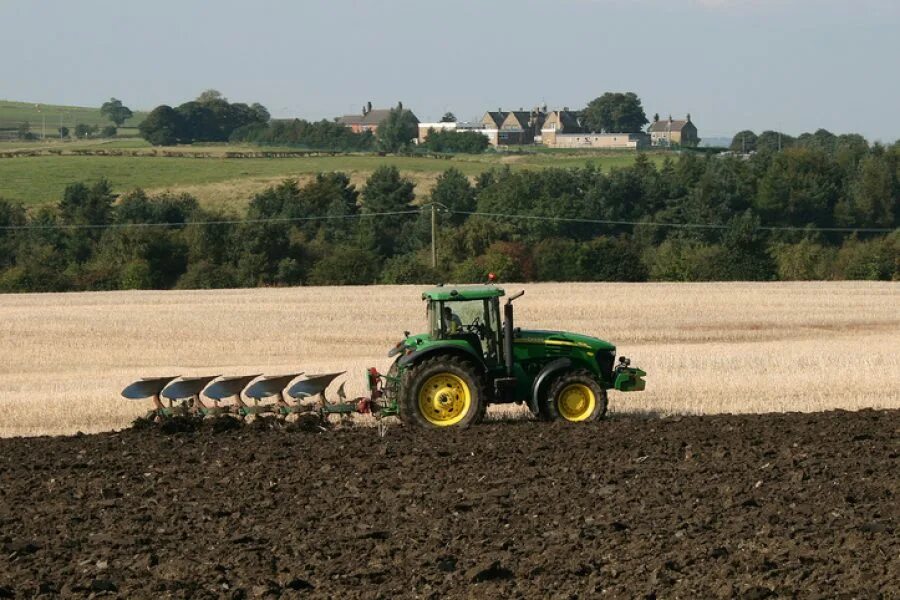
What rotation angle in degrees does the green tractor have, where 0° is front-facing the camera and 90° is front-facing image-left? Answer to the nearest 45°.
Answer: approximately 270°

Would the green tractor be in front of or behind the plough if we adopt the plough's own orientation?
in front

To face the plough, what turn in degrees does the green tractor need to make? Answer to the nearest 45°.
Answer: approximately 180°

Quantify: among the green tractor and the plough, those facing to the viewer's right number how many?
2

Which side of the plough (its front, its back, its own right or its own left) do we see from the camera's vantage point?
right
